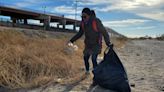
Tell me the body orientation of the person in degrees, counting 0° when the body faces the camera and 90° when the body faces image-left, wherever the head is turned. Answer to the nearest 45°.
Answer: approximately 45°
